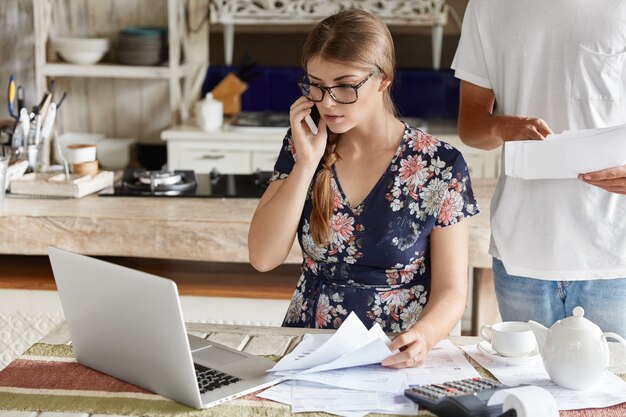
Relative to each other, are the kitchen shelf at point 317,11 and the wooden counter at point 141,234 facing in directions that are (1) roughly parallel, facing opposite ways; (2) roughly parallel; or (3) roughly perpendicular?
roughly parallel

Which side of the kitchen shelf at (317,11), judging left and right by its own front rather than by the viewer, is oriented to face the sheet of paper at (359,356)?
front

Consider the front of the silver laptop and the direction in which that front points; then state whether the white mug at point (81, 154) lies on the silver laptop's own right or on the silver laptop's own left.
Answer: on the silver laptop's own left

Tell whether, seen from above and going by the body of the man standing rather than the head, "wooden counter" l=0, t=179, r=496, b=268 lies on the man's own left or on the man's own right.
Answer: on the man's own right

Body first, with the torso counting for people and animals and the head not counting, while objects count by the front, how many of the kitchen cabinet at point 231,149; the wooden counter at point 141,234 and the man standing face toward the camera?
3

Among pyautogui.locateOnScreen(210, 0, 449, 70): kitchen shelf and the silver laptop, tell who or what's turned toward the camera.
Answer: the kitchen shelf

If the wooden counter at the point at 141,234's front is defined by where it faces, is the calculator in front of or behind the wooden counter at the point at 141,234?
in front

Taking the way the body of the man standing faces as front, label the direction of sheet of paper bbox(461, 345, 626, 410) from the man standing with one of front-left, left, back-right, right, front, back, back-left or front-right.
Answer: front

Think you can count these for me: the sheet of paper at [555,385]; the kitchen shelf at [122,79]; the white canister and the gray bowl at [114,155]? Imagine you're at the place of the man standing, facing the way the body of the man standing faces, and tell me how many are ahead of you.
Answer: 1

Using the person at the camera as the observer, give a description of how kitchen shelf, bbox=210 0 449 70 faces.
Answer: facing the viewer

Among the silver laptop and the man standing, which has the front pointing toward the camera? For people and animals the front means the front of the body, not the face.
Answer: the man standing

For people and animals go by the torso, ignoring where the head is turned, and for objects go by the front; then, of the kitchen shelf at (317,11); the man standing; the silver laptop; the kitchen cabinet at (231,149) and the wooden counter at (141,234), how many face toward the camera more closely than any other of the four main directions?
4
